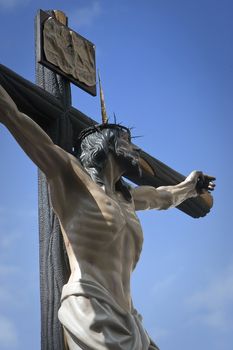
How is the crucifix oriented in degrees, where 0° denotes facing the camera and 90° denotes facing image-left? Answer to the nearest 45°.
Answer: approximately 315°
